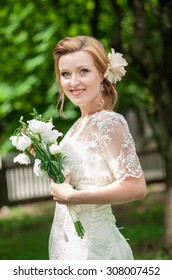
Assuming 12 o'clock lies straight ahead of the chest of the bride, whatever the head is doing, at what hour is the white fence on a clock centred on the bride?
The white fence is roughly at 4 o'clock from the bride.

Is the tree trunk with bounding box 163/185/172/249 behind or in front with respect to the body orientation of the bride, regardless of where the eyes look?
behind

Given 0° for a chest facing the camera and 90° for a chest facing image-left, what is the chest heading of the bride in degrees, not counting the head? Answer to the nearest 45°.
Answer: approximately 45°
